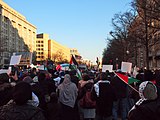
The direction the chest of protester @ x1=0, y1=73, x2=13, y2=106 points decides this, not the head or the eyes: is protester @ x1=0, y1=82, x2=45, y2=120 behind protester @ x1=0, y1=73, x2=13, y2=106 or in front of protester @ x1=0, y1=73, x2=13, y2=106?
behind

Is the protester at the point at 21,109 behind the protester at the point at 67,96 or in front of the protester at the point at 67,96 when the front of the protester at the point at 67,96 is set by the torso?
behind

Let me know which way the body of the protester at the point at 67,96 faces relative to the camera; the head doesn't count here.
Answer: away from the camera

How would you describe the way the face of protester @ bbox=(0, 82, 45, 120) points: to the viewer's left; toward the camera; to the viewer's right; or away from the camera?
away from the camera

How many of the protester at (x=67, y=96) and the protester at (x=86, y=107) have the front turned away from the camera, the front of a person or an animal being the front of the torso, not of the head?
2

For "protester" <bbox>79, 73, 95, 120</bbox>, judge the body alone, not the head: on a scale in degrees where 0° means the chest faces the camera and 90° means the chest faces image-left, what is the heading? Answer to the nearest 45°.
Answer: approximately 180°

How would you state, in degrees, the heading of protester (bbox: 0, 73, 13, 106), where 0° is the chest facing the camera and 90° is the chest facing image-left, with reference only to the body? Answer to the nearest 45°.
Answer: approximately 180°
